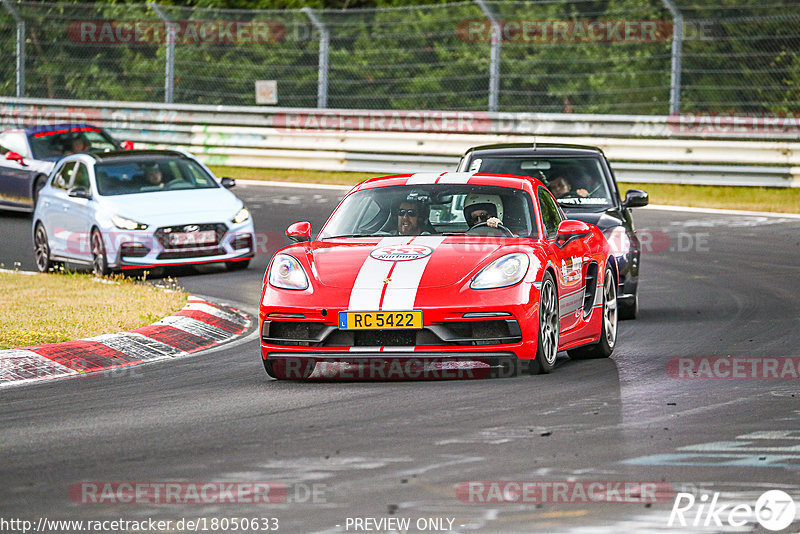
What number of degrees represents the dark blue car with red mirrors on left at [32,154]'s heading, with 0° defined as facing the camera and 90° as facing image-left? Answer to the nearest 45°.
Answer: approximately 315°

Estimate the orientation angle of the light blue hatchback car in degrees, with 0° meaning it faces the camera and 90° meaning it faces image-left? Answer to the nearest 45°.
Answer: approximately 315°

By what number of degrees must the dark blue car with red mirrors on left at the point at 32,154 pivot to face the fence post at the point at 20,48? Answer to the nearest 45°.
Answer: approximately 135° to its left

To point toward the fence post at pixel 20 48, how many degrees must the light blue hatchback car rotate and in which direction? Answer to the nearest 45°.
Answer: approximately 135° to its left
